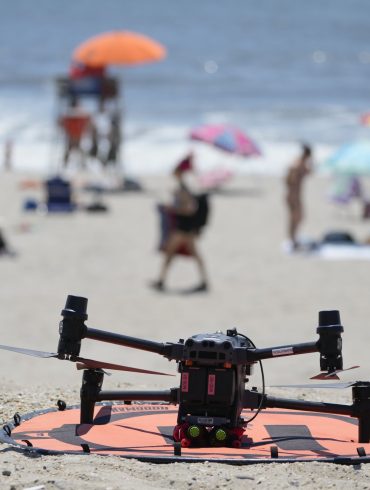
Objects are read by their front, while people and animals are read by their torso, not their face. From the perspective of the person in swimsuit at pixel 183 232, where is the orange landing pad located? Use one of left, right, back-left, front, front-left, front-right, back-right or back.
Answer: left

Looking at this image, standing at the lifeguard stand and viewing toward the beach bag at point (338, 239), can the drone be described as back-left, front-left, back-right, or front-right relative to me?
front-right

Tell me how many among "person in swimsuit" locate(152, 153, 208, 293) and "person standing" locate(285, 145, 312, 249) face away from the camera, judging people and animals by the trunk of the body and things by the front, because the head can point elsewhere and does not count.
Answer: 0

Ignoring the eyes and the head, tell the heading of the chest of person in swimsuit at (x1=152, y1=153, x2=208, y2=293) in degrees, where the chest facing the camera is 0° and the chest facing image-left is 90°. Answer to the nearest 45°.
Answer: approximately 90°

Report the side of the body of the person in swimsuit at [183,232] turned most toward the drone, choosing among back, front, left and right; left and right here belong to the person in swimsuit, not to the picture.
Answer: left
